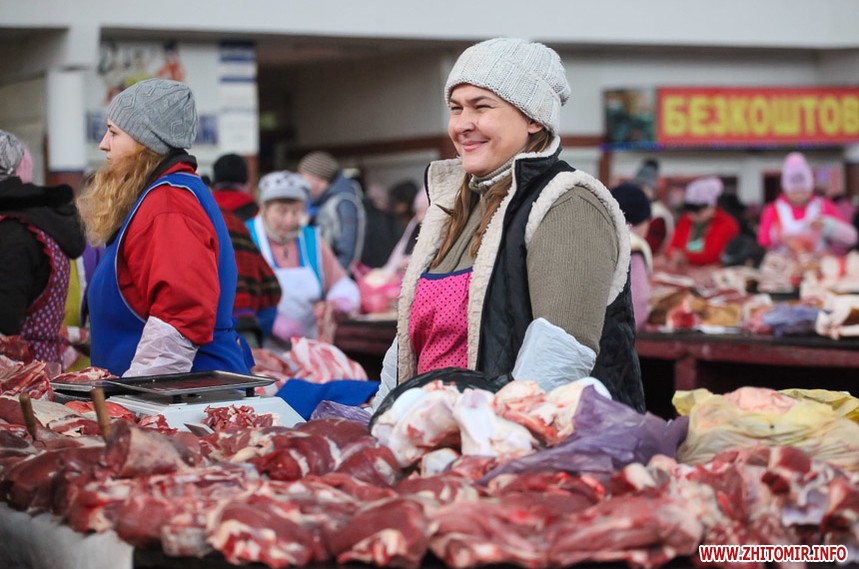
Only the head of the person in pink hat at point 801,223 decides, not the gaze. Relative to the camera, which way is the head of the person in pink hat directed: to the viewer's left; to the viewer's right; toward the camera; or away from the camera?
toward the camera

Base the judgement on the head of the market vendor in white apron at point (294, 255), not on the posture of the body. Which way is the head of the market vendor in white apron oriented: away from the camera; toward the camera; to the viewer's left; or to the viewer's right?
toward the camera

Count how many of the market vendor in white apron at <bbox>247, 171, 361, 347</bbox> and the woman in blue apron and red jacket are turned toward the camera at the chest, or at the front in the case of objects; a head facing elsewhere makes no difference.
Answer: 1

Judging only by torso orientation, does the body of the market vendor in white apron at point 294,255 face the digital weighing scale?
yes

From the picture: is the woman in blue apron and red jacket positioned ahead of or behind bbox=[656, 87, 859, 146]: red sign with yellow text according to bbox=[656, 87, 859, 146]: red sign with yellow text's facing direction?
ahead

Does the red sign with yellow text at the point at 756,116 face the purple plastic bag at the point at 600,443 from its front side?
yes

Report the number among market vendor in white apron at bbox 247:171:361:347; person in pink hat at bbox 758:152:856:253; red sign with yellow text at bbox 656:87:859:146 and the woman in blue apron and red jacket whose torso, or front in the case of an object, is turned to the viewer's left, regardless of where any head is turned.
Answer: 1

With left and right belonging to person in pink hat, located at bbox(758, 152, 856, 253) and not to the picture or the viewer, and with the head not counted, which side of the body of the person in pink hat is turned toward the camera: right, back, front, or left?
front

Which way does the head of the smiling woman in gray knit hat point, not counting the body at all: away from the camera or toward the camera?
toward the camera

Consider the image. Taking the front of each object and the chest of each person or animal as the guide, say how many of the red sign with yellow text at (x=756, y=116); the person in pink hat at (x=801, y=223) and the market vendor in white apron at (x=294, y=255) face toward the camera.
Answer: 3

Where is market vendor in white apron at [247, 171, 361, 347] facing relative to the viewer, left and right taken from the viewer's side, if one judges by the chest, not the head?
facing the viewer

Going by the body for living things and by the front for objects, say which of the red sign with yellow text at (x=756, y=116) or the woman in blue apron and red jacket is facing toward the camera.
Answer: the red sign with yellow text

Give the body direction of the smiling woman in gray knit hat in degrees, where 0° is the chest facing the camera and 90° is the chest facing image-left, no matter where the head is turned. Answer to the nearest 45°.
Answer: approximately 45°

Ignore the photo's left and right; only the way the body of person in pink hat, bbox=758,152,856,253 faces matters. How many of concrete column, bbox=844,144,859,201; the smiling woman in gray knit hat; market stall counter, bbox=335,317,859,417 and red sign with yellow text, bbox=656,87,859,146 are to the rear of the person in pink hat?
2

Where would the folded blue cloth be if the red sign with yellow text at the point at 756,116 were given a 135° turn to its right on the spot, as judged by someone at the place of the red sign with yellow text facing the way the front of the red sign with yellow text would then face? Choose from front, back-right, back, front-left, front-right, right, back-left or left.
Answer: back-left

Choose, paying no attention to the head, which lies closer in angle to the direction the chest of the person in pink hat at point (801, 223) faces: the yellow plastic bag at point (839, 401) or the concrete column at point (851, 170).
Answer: the yellow plastic bag
